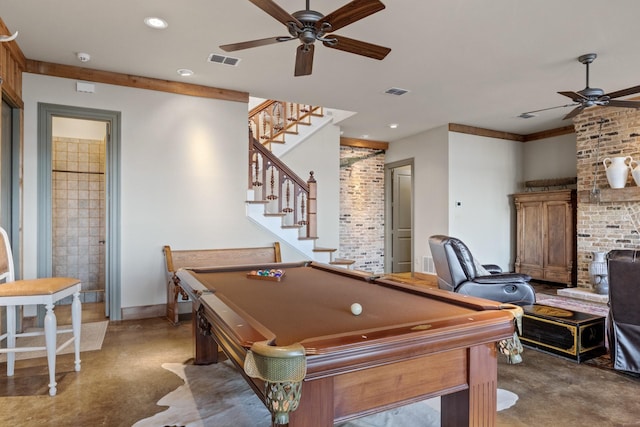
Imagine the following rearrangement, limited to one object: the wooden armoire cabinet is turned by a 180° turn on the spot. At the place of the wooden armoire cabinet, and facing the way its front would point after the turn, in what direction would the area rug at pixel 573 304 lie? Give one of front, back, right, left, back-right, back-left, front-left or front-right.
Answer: back-right

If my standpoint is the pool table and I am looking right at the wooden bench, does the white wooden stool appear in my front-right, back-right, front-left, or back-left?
front-left

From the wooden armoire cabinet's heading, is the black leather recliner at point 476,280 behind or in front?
in front

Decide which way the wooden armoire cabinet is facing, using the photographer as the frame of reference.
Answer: facing the viewer and to the left of the viewer

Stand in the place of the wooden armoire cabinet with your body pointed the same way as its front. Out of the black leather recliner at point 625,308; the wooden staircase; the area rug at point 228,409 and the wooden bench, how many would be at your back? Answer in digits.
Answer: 0

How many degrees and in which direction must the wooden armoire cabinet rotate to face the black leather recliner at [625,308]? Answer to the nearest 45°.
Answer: approximately 45° to its left

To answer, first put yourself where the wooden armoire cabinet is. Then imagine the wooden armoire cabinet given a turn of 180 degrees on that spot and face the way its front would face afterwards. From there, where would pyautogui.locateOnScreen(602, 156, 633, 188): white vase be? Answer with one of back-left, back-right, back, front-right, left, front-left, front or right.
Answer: right

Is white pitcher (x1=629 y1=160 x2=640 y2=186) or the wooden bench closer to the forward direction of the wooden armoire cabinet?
the wooden bench

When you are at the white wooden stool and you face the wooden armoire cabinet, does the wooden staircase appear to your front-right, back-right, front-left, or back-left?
front-left

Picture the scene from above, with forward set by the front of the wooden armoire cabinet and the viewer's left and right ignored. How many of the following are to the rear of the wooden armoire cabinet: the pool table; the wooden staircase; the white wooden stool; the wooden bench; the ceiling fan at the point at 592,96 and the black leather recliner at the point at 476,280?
0

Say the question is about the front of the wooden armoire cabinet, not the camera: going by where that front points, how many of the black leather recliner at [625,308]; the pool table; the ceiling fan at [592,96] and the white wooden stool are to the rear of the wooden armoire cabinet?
0

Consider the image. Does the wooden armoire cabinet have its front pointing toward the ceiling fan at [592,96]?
no

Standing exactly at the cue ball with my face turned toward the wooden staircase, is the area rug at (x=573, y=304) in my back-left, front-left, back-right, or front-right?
front-right

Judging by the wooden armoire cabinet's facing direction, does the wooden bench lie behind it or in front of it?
in front

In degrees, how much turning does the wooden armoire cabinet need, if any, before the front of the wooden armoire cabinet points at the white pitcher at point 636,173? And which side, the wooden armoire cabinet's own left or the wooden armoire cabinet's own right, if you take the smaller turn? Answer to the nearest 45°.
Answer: approximately 90° to the wooden armoire cabinet's own left
